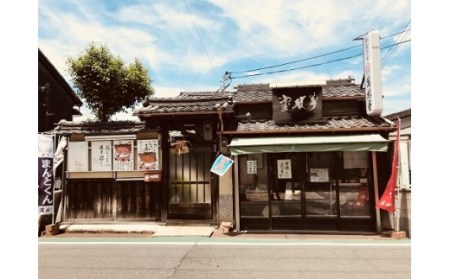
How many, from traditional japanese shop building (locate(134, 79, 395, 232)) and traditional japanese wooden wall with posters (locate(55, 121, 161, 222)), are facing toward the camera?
2

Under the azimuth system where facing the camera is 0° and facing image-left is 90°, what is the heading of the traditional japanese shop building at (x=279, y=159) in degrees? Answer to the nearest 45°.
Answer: approximately 0°

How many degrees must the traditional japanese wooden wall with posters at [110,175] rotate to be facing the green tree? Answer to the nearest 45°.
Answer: approximately 180°

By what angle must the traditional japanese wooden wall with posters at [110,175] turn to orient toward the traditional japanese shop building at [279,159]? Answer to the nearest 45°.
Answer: approximately 45° to its left

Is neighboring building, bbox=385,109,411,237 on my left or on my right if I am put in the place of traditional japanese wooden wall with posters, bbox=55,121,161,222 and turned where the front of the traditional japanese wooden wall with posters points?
on my left

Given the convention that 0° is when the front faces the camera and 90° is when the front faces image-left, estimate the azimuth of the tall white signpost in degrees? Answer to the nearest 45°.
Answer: approximately 45°
